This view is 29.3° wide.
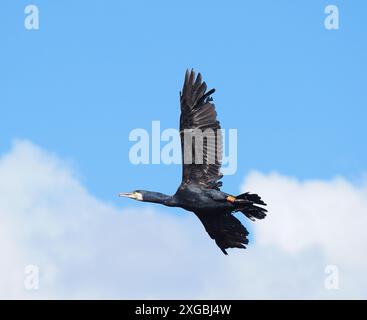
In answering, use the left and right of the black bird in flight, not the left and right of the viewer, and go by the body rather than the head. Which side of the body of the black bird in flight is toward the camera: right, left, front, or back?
left
